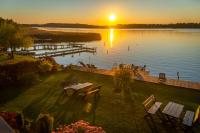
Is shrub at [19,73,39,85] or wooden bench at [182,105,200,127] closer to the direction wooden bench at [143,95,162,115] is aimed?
the wooden bench at [182,105,200,127]

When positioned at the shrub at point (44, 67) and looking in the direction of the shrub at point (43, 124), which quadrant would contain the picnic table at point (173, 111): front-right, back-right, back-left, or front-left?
front-left

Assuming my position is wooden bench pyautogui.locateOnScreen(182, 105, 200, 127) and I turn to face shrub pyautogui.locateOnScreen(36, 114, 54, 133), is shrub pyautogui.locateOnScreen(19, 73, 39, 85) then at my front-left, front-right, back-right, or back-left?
front-right

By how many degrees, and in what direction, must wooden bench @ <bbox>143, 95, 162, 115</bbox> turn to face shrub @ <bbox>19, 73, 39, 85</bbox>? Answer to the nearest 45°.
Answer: approximately 180°
